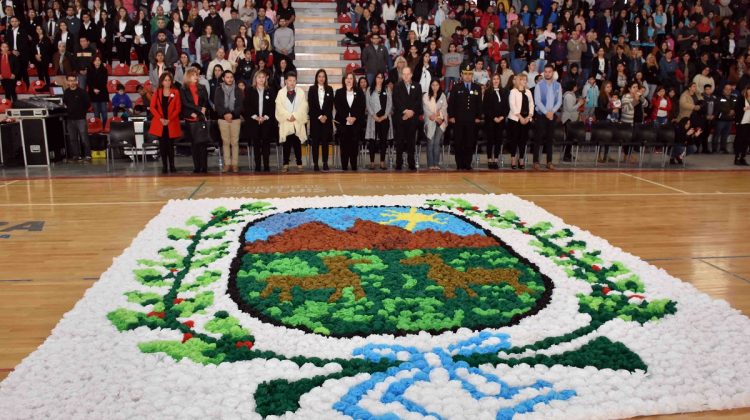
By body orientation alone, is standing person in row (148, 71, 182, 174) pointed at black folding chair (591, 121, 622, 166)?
no

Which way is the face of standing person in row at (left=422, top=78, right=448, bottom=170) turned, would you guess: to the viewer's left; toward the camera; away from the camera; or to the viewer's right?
toward the camera

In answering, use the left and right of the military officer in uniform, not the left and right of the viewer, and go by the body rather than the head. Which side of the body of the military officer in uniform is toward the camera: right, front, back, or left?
front

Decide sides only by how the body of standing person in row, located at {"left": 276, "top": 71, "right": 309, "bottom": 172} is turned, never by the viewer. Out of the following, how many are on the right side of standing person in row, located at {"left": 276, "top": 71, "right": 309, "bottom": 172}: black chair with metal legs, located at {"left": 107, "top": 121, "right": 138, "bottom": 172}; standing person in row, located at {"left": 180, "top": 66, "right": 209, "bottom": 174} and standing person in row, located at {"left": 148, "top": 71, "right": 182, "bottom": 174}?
3

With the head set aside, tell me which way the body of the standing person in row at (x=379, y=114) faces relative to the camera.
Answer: toward the camera

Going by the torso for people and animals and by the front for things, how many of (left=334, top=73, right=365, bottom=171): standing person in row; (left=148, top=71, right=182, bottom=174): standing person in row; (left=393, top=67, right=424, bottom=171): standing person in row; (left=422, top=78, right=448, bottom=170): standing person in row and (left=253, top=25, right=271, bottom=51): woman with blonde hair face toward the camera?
5

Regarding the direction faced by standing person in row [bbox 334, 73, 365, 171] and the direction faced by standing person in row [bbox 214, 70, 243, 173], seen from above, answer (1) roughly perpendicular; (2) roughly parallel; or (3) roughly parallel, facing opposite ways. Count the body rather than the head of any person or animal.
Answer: roughly parallel

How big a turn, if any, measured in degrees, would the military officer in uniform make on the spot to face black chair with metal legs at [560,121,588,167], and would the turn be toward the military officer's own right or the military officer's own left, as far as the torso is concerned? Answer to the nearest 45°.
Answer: approximately 135° to the military officer's own left

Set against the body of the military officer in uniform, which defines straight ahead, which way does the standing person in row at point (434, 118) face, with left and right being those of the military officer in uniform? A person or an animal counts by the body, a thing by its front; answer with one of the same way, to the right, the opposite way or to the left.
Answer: the same way

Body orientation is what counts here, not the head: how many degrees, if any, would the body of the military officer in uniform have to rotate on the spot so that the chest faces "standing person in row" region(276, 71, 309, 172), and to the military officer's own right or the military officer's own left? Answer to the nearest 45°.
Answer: approximately 90° to the military officer's own right

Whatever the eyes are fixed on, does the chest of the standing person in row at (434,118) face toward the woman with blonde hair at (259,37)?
no

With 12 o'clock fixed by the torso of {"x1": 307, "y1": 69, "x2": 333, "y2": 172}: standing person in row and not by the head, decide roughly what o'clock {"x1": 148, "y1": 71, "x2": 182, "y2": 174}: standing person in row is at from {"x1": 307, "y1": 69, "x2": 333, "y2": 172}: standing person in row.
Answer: {"x1": 148, "y1": 71, "x2": 182, "y2": 174}: standing person in row is roughly at 3 o'clock from {"x1": 307, "y1": 69, "x2": 333, "y2": 172}: standing person in row.

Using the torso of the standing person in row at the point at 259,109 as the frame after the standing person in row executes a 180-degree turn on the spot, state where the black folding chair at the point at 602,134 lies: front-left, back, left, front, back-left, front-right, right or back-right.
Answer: right

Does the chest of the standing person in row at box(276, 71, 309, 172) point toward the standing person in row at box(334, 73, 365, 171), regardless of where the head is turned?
no

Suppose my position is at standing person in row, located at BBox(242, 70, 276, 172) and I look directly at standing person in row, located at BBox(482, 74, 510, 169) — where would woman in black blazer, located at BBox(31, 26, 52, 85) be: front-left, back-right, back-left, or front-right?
back-left

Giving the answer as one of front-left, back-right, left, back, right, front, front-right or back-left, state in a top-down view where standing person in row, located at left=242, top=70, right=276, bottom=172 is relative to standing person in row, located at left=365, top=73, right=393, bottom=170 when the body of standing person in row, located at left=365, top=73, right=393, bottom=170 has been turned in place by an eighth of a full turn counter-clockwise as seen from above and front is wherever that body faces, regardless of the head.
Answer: back-right

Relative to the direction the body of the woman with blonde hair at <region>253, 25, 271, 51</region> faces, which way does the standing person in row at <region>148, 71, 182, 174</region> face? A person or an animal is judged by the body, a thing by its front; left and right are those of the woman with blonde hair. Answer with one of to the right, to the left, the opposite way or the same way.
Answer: the same way

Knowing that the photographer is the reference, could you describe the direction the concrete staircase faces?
facing the viewer
